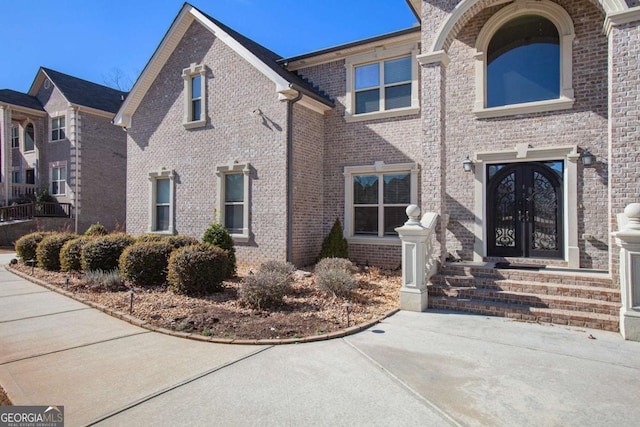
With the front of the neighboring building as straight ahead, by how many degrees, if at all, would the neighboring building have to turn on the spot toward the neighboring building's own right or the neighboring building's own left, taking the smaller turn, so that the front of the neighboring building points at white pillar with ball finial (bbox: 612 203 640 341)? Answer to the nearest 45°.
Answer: approximately 45° to the neighboring building's own left

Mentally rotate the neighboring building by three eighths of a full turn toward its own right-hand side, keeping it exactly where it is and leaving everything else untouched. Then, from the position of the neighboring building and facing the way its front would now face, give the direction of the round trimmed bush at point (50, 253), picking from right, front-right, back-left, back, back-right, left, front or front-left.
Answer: back

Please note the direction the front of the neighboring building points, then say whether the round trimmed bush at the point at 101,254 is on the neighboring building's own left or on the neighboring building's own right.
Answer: on the neighboring building's own left

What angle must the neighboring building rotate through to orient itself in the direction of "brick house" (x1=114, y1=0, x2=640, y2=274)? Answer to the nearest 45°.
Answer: approximately 90° to its left

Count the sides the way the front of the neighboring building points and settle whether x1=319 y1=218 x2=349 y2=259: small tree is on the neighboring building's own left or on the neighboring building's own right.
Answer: on the neighboring building's own left

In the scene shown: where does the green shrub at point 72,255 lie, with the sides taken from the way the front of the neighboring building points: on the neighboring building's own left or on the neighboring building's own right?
on the neighboring building's own left

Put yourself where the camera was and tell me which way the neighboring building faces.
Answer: facing the viewer and to the left of the viewer

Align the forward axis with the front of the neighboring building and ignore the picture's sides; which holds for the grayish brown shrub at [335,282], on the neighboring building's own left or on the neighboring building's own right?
on the neighboring building's own left

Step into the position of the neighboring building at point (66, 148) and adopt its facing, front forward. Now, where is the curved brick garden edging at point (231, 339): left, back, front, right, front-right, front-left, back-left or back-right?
front-left

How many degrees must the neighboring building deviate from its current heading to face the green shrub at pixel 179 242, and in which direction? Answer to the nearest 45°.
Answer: approximately 45° to its left

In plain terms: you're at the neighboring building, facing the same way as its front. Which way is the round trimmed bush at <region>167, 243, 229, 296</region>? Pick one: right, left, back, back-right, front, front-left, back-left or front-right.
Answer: front-left
